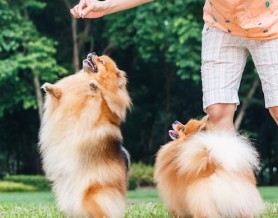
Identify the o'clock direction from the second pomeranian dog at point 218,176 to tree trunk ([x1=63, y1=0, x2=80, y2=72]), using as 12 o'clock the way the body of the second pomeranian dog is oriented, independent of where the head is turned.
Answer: The tree trunk is roughly at 1 o'clock from the second pomeranian dog.

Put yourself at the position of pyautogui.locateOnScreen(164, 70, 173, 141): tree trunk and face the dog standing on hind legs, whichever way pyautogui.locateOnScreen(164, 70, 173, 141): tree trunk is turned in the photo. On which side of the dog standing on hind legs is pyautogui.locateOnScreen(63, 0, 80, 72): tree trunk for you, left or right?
right

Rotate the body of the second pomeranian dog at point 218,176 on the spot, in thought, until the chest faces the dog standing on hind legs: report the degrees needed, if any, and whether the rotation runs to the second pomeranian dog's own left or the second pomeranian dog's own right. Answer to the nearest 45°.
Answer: approximately 45° to the second pomeranian dog's own left

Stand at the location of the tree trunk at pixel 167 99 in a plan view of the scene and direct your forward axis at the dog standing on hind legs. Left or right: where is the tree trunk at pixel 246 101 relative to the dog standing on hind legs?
left

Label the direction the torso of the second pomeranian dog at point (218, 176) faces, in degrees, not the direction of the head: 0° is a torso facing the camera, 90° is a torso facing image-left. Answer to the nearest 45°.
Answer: approximately 135°
